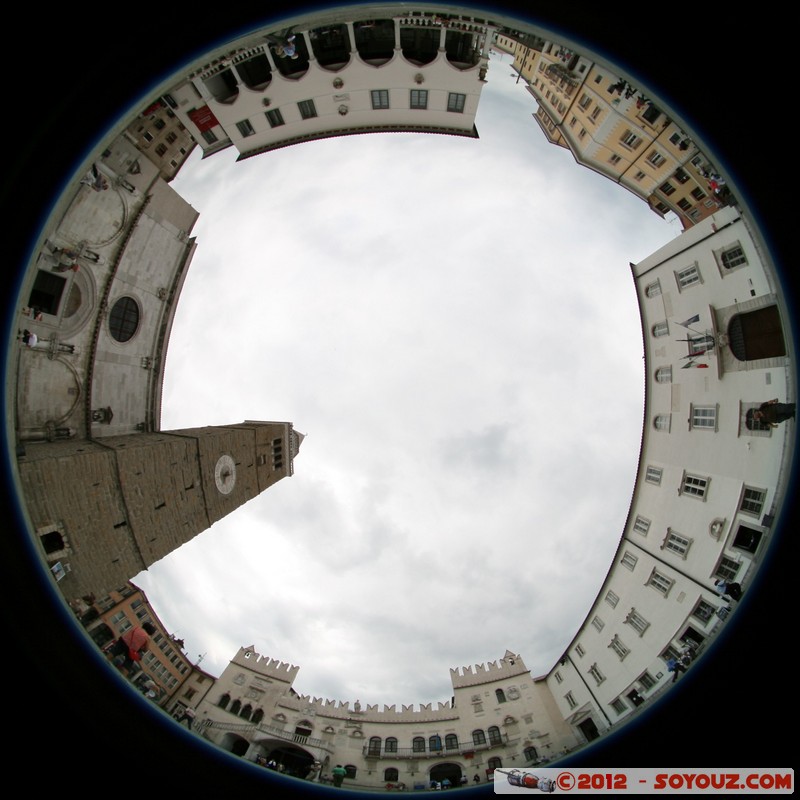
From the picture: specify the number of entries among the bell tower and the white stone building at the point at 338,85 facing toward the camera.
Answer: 2

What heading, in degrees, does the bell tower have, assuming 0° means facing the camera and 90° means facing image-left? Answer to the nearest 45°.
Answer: approximately 0°

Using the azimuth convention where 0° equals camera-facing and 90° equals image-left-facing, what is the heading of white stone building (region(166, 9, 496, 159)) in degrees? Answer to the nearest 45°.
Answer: approximately 0°
